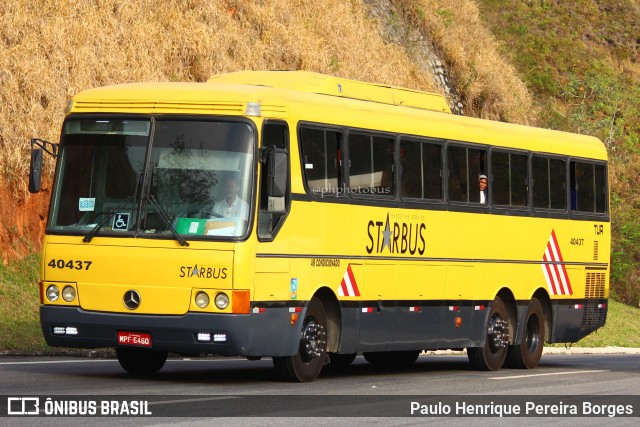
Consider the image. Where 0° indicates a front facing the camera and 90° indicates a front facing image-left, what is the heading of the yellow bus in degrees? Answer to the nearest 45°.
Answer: approximately 45°
